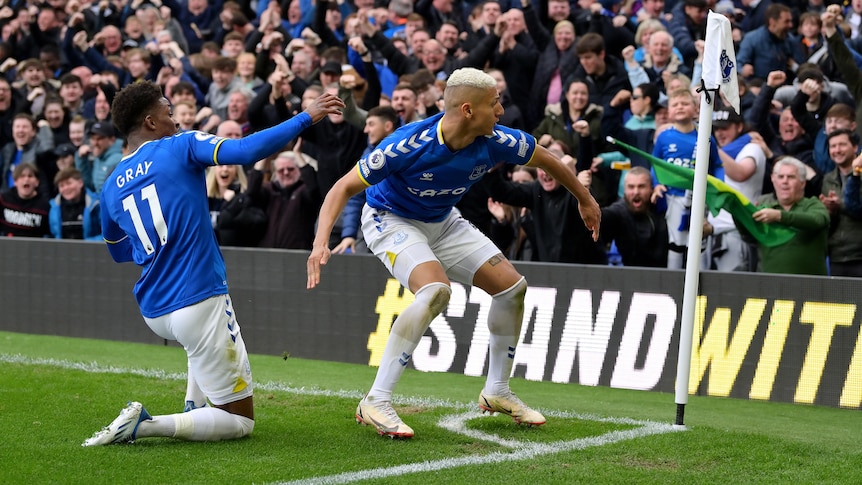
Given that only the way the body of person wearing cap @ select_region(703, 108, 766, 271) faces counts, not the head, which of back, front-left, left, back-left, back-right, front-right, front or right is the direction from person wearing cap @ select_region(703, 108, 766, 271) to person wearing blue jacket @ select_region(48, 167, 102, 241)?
front-right

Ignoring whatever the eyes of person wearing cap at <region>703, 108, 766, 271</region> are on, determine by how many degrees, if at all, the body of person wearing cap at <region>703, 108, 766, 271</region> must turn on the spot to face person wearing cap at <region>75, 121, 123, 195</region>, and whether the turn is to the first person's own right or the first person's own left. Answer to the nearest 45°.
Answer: approximately 45° to the first person's own right

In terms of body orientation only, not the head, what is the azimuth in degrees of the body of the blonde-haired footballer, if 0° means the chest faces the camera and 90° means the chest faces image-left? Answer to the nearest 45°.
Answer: approximately 315°

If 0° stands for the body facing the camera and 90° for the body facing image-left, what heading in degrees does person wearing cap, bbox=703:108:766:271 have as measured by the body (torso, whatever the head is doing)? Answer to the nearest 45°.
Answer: approximately 45°

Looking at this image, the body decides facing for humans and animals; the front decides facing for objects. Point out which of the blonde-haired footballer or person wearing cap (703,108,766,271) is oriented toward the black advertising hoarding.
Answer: the person wearing cap

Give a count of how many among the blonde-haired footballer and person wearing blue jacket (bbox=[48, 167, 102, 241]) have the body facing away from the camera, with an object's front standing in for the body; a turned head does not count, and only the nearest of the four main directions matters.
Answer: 0

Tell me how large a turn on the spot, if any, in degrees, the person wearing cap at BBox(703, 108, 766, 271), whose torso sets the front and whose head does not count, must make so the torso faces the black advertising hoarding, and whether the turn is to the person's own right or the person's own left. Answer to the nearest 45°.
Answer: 0° — they already face it

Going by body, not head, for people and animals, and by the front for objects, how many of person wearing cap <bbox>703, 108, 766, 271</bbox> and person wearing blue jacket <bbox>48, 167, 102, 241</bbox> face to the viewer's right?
0
